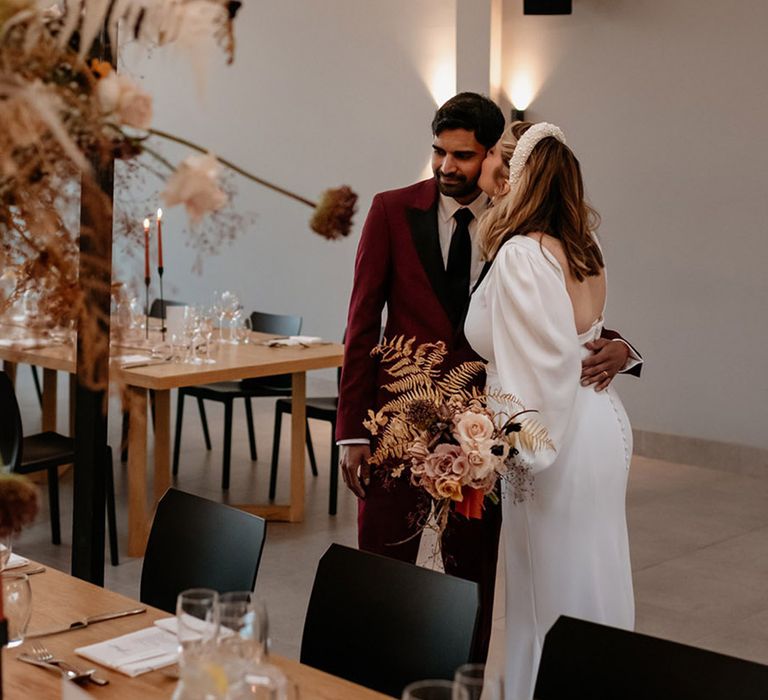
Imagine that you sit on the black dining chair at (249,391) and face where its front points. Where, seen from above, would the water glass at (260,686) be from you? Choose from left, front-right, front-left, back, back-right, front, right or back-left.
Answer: front-left

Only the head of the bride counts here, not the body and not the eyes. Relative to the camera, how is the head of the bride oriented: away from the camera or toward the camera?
away from the camera

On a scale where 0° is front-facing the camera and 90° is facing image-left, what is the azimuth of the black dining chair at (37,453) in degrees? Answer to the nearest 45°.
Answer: approximately 225°

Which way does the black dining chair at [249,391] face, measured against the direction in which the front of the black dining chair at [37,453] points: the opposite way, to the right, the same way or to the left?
the opposite way

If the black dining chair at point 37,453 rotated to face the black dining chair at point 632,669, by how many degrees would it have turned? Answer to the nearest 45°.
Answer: approximately 135° to its right

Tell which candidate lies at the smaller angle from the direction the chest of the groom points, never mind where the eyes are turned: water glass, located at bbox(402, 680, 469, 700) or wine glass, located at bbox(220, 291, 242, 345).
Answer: the water glass

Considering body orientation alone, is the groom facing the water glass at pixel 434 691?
yes

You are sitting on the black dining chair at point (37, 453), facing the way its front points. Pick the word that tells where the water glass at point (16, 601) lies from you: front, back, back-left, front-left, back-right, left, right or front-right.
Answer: back-right

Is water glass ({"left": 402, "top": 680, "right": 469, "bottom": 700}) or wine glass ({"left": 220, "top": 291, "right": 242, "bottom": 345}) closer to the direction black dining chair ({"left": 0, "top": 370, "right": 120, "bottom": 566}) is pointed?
the wine glass

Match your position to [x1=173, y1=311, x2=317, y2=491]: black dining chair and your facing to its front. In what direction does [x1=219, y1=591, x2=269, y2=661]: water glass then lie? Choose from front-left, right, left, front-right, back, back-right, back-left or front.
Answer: front-left

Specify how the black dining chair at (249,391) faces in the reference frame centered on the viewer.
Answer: facing the viewer and to the left of the viewer

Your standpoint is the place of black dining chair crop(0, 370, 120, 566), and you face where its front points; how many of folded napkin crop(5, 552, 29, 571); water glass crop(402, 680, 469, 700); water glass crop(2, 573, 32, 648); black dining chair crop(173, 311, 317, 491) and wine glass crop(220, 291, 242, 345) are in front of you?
2

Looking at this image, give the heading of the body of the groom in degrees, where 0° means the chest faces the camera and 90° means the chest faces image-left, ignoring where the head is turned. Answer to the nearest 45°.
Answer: approximately 0°

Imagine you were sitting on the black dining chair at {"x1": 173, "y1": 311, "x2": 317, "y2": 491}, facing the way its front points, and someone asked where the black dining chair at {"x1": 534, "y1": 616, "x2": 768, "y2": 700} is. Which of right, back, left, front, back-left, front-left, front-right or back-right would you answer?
front-left

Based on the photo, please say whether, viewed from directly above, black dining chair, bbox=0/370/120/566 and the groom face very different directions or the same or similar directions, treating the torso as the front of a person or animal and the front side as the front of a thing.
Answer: very different directions
